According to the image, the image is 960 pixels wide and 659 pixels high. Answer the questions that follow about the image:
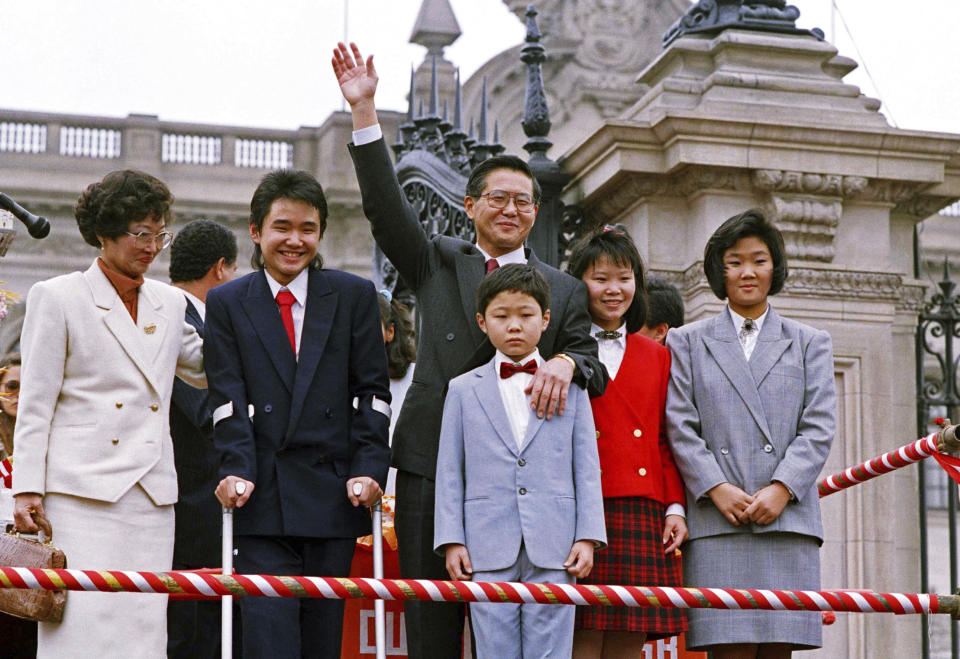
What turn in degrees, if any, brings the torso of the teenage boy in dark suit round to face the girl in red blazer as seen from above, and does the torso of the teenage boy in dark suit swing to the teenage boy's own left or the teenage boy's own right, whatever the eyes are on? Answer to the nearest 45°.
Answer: approximately 90° to the teenage boy's own left

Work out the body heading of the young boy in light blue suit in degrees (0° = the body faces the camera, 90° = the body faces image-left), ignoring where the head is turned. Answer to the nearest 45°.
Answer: approximately 0°

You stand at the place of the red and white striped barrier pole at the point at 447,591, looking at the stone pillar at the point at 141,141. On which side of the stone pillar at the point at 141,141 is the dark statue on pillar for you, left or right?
right

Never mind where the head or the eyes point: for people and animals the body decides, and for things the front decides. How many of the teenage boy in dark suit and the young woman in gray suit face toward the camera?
2

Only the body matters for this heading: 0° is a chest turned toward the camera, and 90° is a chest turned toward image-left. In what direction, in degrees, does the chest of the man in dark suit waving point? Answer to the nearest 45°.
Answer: approximately 0°

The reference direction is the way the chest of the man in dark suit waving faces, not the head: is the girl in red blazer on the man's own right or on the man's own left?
on the man's own left

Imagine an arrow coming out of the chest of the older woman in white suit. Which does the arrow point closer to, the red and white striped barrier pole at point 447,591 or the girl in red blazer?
the red and white striped barrier pole

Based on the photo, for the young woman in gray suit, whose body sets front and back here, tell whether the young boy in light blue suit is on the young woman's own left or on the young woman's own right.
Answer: on the young woman's own right
